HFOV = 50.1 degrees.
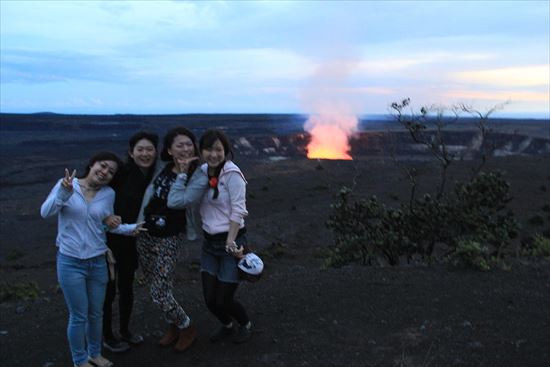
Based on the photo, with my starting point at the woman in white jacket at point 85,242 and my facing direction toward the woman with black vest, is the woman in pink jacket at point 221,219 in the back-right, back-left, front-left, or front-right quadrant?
front-right

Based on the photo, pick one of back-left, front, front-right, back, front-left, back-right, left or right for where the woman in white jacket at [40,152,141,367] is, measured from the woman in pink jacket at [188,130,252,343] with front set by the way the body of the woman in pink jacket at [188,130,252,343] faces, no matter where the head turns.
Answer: front-right

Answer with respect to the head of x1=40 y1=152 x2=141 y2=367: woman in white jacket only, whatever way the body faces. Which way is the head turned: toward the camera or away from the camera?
toward the camera

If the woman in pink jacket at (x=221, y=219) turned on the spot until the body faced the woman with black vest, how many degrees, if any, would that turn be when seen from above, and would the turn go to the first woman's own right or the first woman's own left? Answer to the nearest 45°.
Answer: approximately 45° to the first woman's own right

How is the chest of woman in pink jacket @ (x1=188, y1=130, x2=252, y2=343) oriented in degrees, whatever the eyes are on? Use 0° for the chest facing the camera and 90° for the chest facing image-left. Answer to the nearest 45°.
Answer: approximately 45°

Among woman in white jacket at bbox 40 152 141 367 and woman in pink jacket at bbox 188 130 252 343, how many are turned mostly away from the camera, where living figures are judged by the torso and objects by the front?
0

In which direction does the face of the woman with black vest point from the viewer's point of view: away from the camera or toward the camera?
toward the camera

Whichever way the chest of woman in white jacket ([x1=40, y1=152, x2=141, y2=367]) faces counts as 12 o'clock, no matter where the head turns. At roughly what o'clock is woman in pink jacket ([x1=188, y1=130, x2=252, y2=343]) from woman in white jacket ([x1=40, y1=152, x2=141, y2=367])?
woman in pink jacket ([x1=188, y1=130, x2=252, y2=343]) is roughly at 9 o'clock from woman in white jacket ([x1=40, y1=152, x2=141, y2=367]).

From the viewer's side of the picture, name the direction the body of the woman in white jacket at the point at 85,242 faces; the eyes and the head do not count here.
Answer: toward the camera

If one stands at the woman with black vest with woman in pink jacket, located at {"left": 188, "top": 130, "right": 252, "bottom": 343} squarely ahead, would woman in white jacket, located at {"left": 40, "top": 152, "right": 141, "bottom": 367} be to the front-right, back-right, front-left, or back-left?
back-right

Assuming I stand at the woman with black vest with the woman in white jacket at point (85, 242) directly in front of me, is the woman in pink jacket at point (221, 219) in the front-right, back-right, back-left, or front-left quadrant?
back-left
